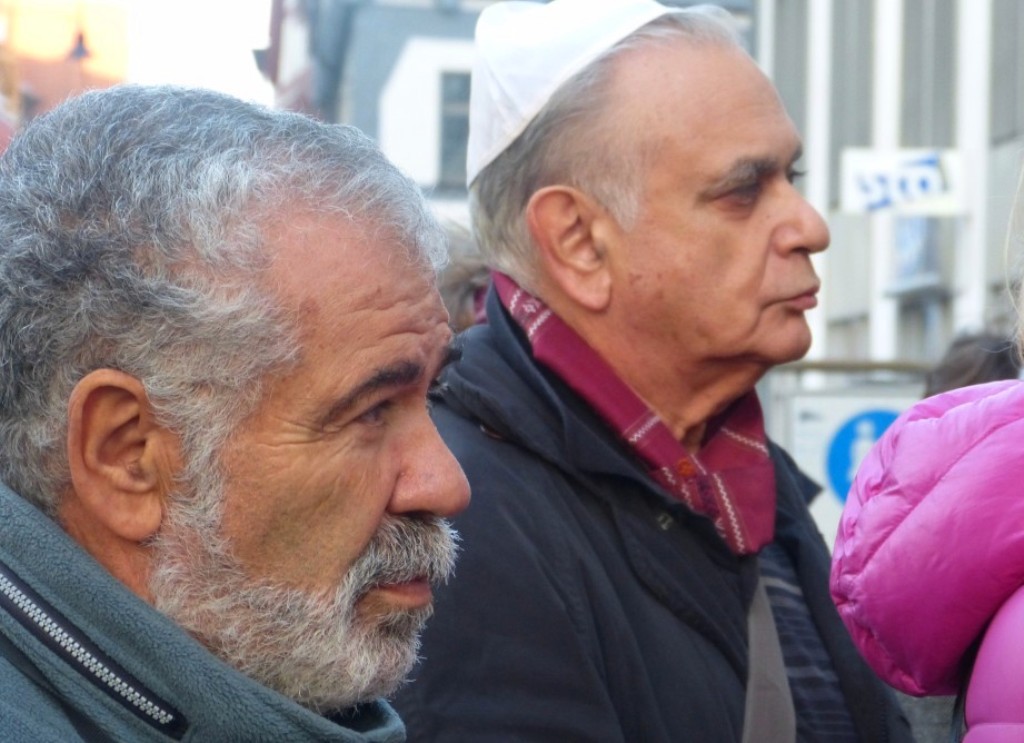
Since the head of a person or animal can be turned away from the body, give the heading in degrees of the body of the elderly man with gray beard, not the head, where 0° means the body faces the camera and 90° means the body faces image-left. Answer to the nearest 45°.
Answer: approximately 270°

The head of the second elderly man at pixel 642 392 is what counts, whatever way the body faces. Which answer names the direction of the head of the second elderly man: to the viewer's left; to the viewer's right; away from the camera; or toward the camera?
to the viewer's right

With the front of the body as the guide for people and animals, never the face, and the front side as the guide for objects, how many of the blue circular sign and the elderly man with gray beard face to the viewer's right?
1

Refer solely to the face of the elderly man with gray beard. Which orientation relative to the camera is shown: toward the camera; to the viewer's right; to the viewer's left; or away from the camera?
to the viewer's right

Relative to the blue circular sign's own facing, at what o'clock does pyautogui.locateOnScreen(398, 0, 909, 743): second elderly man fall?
The second elderly man is roughly at 12 o'clock from the blue circular sign.

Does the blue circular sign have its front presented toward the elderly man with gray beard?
yes

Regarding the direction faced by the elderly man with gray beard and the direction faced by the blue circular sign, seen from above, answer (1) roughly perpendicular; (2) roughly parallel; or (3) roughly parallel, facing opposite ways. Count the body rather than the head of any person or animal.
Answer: roughly perpendicular
